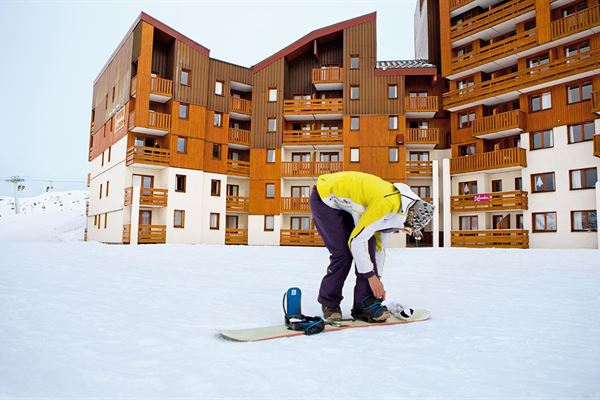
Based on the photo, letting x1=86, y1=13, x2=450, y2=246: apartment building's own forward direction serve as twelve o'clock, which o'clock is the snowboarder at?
The snowboarder is roughly at 12 o'clock from the apartment building.

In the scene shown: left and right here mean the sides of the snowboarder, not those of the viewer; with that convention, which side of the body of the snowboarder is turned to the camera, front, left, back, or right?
right

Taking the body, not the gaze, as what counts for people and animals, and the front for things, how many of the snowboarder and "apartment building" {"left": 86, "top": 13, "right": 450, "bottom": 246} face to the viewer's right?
1

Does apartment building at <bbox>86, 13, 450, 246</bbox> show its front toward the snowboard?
yes

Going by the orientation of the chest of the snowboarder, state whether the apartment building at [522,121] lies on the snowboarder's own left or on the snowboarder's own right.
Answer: on the snowboarder's own left

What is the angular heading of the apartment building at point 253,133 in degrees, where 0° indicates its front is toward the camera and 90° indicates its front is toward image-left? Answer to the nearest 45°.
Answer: approximately 0°

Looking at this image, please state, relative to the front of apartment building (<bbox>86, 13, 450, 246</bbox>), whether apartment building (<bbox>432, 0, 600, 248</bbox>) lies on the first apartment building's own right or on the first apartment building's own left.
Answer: on the first apartment building's own left

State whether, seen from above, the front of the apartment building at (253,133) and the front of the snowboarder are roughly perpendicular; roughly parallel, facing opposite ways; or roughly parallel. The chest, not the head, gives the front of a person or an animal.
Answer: roughly perpendicular
